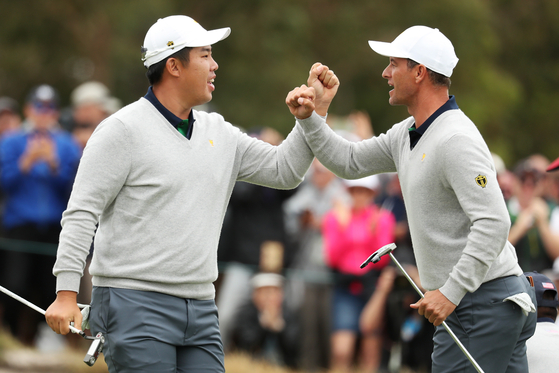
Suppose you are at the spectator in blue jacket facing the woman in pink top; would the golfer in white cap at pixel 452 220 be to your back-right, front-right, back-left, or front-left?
front-right

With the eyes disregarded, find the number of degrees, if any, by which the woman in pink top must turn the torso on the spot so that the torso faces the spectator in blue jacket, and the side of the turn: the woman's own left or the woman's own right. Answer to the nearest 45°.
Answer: approximately 90° to the woman's own right

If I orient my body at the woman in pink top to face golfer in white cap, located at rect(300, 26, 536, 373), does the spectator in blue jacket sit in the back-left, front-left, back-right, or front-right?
back-right

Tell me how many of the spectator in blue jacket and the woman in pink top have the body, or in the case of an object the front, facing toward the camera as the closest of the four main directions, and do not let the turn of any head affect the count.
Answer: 2

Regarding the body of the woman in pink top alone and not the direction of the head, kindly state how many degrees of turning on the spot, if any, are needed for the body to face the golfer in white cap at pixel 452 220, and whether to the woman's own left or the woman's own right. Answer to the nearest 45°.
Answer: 0° — they already face them

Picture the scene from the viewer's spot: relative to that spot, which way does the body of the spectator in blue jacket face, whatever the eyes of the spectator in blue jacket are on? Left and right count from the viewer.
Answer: facing the viewer

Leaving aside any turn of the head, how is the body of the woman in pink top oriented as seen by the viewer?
toward the camera

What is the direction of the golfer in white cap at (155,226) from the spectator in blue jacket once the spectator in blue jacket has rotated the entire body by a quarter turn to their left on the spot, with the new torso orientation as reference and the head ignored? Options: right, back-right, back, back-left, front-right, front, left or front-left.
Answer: right

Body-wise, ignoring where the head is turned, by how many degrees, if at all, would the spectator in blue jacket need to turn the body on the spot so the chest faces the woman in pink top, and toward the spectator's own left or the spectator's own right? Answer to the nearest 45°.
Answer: approximately 45° to the spectator's own left

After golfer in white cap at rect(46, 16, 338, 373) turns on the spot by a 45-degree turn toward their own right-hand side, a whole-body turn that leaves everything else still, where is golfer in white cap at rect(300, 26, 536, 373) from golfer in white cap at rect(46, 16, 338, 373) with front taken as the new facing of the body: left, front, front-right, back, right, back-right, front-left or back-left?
left

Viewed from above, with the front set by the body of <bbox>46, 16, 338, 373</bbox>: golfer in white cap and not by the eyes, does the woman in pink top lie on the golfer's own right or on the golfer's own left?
on the golfer's own left

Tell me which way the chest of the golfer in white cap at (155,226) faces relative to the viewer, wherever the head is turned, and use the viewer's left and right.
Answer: facing the viewer and to the right of the viewer

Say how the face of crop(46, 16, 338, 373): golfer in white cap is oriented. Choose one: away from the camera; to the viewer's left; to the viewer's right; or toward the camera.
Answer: to the viewer's right
